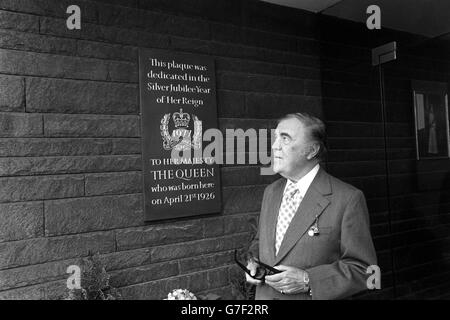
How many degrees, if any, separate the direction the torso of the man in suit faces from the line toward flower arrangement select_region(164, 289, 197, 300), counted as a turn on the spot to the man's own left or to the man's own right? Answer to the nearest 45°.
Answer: approximately 90° to the man's own right

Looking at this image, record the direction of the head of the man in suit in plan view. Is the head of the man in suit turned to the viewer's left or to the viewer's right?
to the viewer's left

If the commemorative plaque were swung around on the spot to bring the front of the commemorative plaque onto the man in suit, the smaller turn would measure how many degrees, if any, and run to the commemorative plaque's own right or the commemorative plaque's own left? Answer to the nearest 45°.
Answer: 0° — it already faces them

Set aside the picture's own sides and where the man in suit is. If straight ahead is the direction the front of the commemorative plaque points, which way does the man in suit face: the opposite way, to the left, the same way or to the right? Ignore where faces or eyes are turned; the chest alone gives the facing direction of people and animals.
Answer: to the right

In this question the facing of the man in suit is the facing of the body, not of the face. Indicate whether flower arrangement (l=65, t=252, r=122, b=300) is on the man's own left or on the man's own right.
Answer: on the man's own right

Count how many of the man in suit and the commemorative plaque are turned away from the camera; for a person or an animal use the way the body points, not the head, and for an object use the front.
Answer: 0

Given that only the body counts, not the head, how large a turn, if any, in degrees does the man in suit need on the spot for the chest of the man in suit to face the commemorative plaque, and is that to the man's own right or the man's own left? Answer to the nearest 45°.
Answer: approximately 90° to the man's own right

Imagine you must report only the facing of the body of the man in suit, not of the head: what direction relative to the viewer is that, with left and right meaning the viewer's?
facing the viewer and to the left of the viewer
